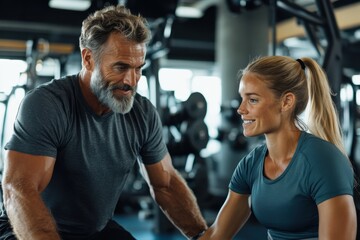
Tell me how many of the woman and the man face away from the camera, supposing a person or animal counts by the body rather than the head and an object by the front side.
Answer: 0

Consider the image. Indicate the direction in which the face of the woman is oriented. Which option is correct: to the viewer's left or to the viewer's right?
to the viewer's left

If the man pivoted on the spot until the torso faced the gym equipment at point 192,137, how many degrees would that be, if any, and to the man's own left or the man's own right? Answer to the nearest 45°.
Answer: approximately 135° to the man's own left

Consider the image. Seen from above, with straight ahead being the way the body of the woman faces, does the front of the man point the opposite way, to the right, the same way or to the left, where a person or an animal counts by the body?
to the left

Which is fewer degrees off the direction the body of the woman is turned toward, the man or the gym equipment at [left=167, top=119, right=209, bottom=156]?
the man

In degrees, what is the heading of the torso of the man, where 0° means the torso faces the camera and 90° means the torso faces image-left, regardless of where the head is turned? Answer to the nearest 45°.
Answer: approximately 315°

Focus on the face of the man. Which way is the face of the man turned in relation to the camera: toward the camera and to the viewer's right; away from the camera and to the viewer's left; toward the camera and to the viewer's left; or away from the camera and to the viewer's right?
toward the camera and to the viewer's right

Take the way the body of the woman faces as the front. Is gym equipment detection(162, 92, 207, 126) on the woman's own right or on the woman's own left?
on the woman's own right

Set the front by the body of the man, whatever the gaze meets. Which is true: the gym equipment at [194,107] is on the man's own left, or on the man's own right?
on the man's own left

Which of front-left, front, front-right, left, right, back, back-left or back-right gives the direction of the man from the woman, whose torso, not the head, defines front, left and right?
front-right

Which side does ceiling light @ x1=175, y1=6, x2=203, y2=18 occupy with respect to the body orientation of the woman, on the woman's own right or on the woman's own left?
on the woman's own right

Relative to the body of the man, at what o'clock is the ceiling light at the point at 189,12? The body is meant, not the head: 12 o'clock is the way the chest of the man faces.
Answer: The ceiling light is roughly at 8 o'clock from the man.
